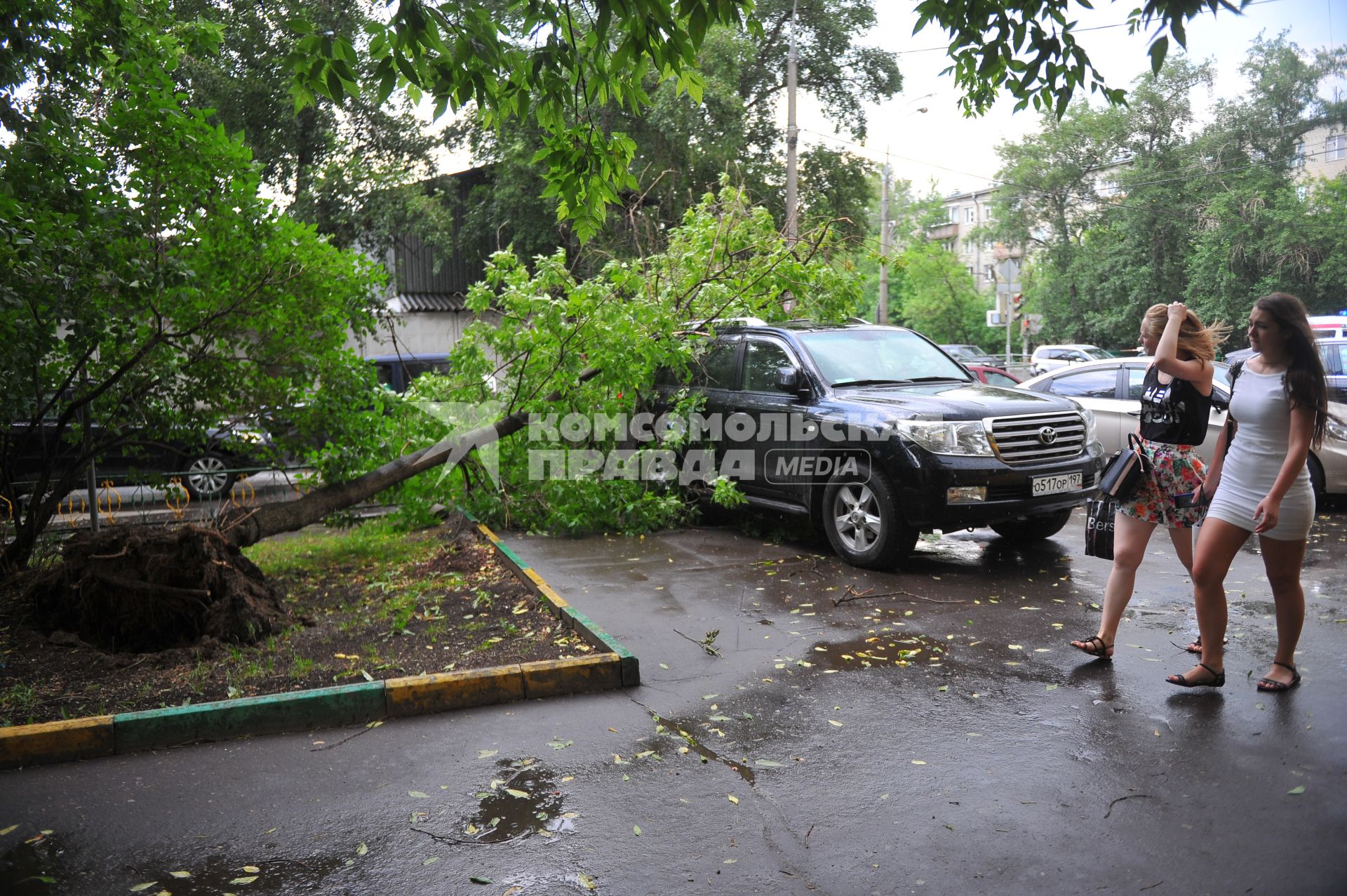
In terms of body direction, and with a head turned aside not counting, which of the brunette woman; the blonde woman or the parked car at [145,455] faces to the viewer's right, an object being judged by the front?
the parked car

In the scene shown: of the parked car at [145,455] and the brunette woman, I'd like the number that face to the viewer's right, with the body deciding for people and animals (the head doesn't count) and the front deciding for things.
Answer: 1

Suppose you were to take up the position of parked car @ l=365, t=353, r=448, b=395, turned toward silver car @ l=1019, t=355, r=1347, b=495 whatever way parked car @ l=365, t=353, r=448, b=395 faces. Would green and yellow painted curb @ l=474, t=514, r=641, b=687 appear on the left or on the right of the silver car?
right

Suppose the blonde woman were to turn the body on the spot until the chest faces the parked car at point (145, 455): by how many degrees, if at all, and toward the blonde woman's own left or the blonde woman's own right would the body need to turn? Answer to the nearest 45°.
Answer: approximately 45° to the blonde woman's own right

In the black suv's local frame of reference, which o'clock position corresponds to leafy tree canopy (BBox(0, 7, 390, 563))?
The leafy tree canopy is roughly at 4 o'clock from the black suv.

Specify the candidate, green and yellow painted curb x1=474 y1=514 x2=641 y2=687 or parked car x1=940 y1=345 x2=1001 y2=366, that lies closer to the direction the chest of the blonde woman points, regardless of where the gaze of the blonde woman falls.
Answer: the green and yellow painted curb

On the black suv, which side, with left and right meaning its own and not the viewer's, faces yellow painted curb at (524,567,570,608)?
right

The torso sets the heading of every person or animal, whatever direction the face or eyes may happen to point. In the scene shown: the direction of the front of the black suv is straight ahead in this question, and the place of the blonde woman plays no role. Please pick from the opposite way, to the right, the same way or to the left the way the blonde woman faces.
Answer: to the right
